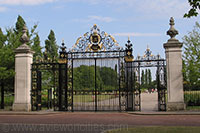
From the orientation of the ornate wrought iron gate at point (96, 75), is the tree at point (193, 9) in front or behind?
in front

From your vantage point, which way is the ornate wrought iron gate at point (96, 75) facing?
toward the camera

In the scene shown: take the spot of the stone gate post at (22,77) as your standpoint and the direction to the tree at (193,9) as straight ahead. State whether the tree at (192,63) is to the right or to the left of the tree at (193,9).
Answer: left

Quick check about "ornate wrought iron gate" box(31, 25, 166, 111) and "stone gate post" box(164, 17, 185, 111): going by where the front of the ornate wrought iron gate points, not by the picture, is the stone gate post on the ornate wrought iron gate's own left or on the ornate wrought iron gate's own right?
on the ornate wrought iron gate's own left

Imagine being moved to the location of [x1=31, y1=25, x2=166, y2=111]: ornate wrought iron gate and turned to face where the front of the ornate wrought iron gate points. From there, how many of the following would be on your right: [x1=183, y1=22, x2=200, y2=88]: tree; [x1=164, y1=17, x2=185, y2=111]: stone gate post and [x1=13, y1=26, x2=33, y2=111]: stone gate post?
1

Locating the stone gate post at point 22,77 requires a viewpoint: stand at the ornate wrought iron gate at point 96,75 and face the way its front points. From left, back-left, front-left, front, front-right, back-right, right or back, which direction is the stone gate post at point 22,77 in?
right

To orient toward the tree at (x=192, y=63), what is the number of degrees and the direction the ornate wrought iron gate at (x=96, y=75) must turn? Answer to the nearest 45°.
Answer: approximately 90° to its left
